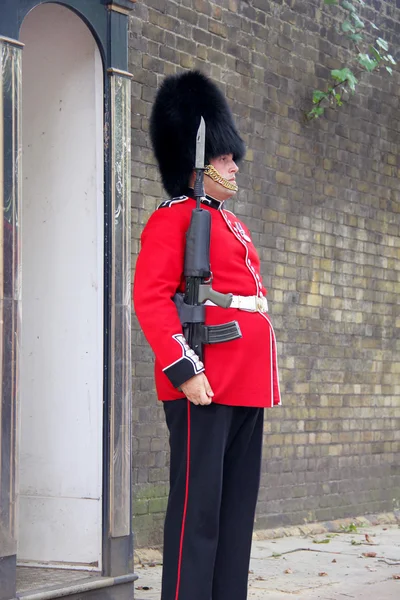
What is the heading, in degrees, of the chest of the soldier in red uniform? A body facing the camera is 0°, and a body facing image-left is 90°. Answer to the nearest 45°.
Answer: approximately 315°

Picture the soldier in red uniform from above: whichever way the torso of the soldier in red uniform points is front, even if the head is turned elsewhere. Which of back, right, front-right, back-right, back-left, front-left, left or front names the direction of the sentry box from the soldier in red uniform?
back

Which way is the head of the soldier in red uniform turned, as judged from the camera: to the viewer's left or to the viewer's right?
to the viewer's right

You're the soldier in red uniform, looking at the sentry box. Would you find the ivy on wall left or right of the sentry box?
right

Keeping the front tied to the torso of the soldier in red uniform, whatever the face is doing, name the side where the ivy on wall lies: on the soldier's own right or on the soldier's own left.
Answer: on the soldier's own left
